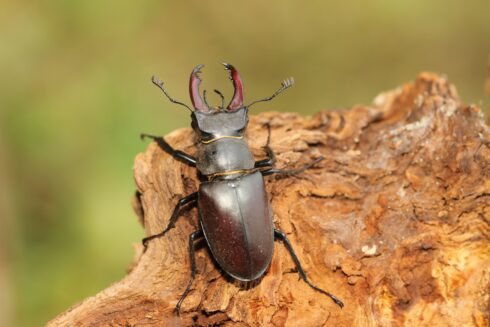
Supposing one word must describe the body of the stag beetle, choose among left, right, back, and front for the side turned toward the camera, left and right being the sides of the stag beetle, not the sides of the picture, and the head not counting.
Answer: back
